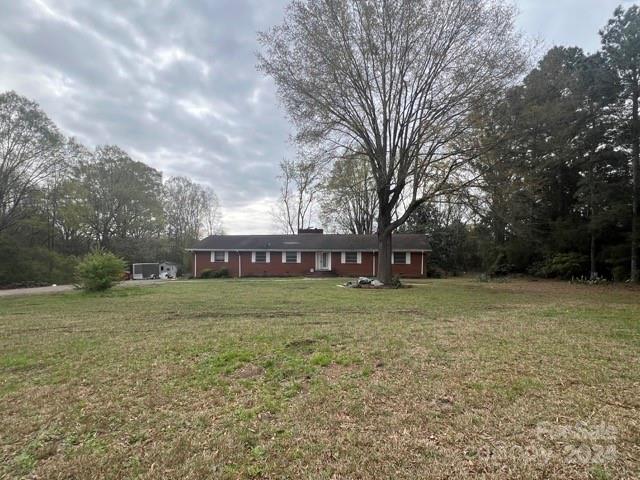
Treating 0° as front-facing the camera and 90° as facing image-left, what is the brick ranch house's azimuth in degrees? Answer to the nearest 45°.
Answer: approximately 0°

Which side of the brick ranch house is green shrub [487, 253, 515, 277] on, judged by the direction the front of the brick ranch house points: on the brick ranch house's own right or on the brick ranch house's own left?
on the brick ranch house's own left

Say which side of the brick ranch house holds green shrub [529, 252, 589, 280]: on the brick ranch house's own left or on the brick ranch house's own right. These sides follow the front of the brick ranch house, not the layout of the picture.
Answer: on the brick ranch house's own left

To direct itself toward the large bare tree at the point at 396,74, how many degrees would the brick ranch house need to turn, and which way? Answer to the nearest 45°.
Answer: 0° — it already faces it

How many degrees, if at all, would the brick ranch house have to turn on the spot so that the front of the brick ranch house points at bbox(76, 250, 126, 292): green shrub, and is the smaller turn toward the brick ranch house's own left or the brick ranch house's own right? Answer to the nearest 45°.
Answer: approximately 45° to the brick ranch house's own right

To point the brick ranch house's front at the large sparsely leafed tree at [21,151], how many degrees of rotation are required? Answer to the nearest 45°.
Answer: approximately 45° to its right
